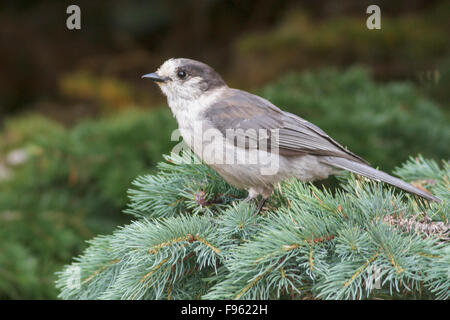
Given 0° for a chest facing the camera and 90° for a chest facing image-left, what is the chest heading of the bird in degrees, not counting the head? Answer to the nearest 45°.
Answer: approximately 90°
